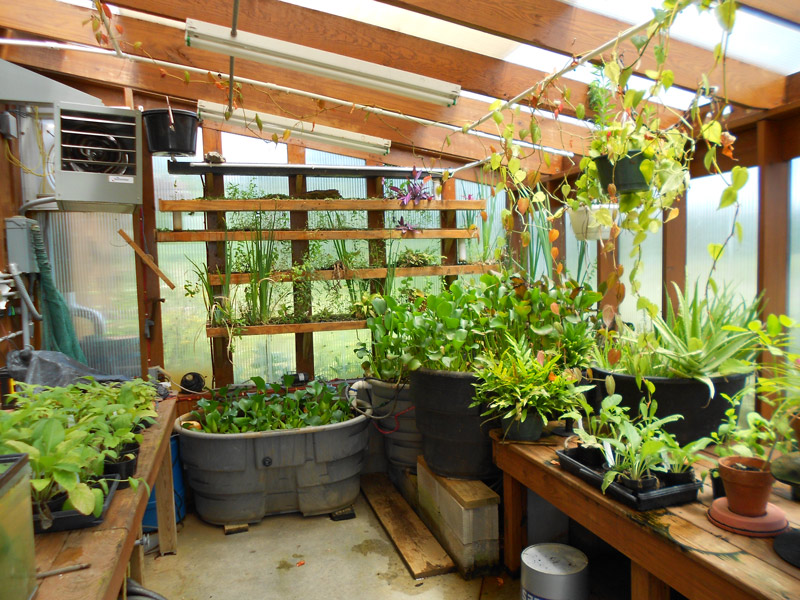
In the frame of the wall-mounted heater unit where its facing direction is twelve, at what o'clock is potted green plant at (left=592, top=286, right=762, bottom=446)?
The potted green plant is roughly at 11 o'clock from the wall-mounted heater unit.

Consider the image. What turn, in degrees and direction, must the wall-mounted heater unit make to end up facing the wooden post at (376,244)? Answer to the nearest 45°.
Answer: approximately 90° to its left

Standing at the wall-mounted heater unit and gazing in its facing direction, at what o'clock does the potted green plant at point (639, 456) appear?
The potted green plant is roughly at 11 o'clock from the wall-mounted heater unit.

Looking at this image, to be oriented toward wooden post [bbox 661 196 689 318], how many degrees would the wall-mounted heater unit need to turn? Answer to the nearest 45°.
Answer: approximately 45° to its left

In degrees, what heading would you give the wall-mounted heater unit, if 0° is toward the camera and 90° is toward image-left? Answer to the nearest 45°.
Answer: approximately 0°

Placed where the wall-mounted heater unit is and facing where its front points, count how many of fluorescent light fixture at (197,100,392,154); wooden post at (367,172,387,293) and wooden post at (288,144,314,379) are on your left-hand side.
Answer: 3

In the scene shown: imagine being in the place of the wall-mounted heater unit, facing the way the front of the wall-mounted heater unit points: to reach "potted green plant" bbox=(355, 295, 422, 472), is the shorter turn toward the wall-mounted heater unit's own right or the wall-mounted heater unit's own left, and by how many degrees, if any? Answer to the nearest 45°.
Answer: approximately 45° to the wall-mounted heater unit's own left

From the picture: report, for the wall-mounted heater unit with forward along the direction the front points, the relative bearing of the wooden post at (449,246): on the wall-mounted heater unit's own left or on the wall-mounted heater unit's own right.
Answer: on the wall-mounted heater unit's own left

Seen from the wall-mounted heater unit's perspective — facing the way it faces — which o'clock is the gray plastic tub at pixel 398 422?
The gray plastic tub is roughly at 10 o'clock from the wall-mounted heater unit.

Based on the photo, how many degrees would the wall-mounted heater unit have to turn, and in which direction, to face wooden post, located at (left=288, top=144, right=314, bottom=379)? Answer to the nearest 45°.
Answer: approximately 90° to its left
